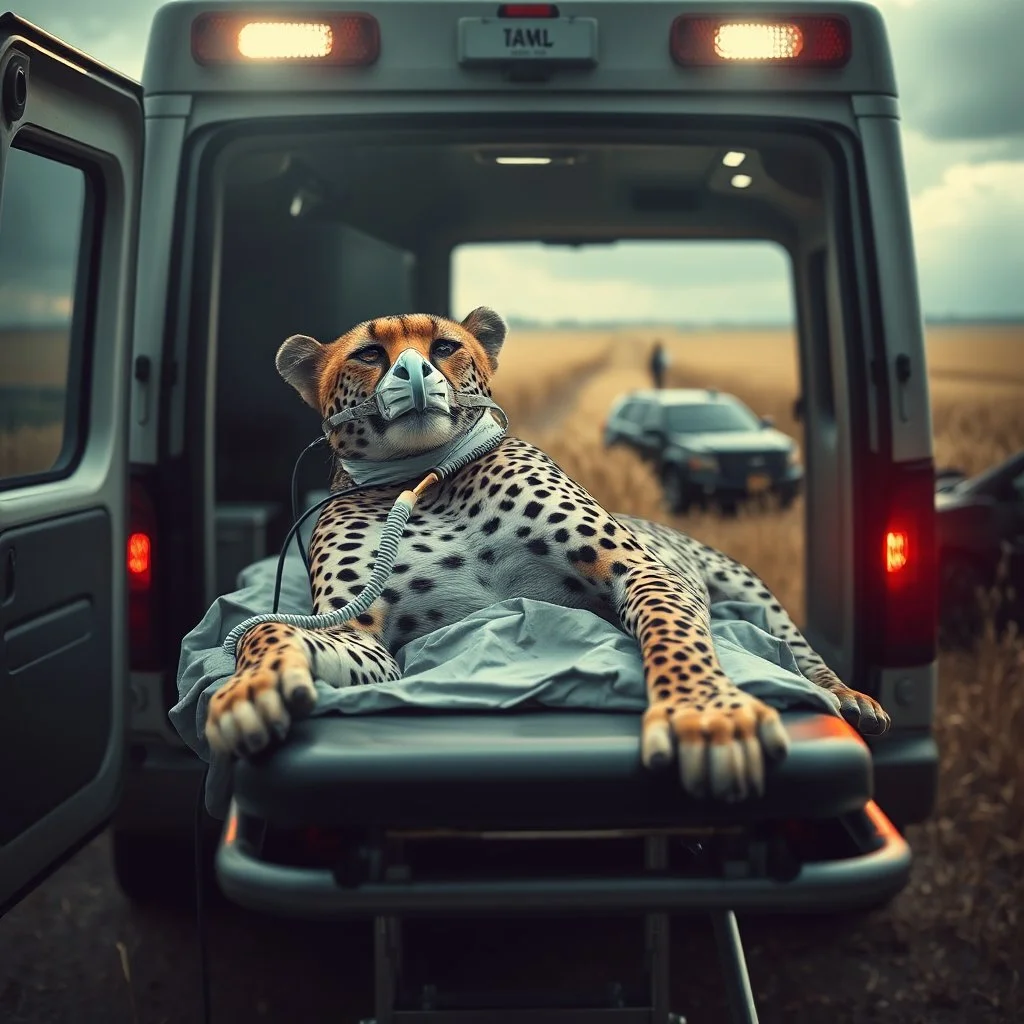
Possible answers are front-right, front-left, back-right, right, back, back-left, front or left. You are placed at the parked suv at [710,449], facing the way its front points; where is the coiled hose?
front-right

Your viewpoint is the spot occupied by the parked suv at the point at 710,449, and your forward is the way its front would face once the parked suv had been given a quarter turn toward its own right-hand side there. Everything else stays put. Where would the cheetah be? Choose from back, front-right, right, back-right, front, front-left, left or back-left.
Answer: front-left

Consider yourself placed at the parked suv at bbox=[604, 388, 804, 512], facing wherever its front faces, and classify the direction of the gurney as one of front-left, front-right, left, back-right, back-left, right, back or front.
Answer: front-right

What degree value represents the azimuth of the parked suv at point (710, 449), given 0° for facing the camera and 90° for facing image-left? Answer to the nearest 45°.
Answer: approximately 315°
